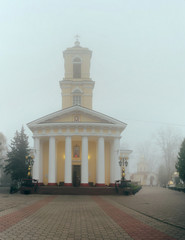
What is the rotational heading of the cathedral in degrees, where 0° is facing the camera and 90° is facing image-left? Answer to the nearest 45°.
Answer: approximately 0°
